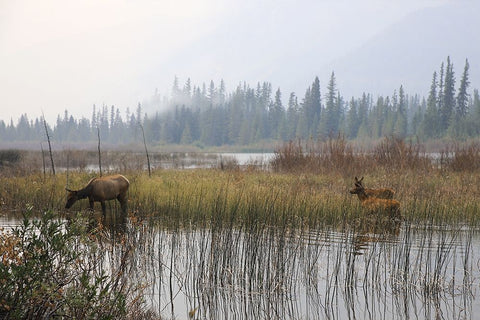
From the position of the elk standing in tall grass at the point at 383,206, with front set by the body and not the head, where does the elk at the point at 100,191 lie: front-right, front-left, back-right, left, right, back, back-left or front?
front

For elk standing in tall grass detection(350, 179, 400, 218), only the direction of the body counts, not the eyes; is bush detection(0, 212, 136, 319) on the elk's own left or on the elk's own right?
on the elk's own left

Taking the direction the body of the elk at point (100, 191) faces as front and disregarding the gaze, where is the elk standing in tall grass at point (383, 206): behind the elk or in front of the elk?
behind

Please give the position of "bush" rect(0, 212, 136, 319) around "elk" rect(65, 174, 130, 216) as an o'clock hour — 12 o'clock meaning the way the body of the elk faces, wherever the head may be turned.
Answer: The bush is roughly at 9 o'clock from the elk.

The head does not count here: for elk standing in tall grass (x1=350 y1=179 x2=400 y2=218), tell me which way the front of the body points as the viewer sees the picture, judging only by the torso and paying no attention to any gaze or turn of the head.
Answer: to the viewer's left

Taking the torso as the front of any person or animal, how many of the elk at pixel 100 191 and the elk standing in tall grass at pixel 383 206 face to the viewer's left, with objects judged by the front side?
2

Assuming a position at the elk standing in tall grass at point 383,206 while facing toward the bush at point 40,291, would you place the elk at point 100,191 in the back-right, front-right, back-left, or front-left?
front-right

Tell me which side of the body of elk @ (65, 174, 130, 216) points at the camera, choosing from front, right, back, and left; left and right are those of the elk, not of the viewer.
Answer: left

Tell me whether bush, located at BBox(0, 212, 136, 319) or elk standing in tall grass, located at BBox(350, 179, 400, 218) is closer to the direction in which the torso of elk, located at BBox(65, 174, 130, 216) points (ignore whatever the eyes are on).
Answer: the bush

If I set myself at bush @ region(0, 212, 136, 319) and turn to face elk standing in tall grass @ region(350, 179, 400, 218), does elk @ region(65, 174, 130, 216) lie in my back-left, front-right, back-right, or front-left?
front-left
